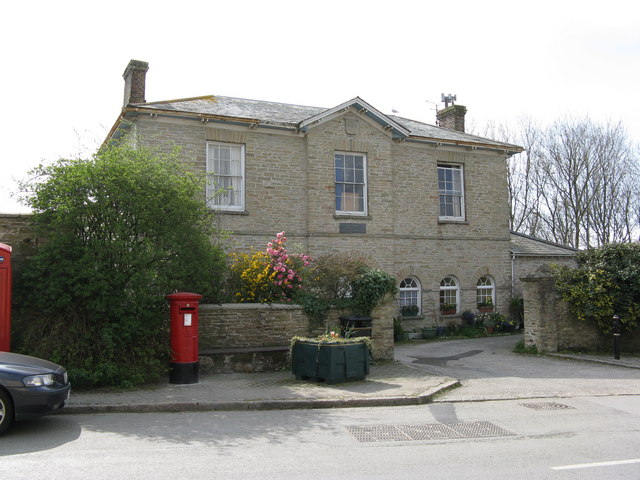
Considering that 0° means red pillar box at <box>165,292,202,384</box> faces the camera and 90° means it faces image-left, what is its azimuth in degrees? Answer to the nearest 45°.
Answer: approximately 0°

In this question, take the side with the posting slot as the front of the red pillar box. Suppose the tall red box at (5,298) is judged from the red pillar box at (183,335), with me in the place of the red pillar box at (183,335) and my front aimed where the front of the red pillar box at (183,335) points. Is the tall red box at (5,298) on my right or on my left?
on my right

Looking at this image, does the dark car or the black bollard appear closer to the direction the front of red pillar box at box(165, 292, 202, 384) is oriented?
the dark car

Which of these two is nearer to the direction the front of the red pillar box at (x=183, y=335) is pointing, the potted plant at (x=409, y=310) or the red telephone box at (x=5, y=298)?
the red telephone box

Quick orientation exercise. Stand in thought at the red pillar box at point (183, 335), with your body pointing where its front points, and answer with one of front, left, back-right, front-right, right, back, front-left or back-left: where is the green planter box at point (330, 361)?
left

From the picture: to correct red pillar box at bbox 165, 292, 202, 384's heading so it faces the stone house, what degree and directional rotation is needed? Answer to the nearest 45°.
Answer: approximately 135° to its left

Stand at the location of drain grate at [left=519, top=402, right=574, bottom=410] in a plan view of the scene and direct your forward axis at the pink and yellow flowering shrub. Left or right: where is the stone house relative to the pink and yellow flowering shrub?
right

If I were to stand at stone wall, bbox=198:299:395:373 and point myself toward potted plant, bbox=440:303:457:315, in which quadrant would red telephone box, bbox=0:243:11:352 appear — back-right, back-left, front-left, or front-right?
back-left

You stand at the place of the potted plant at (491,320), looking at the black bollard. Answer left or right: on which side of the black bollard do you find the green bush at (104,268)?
right

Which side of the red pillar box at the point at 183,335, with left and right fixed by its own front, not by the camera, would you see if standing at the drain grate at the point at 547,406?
left

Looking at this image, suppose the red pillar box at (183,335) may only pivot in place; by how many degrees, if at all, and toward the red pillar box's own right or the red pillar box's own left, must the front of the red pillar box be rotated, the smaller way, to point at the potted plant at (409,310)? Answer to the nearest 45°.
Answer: approximately 135° to the red pillar box's own left

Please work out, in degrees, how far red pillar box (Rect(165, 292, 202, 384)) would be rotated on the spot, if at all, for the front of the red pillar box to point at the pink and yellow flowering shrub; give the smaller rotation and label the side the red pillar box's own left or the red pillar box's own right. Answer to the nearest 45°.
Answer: approximately 135° to the red pillar box's own left
